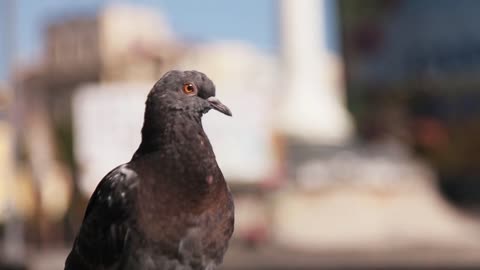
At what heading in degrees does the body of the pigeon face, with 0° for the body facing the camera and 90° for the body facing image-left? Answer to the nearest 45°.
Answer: approximately 315°
